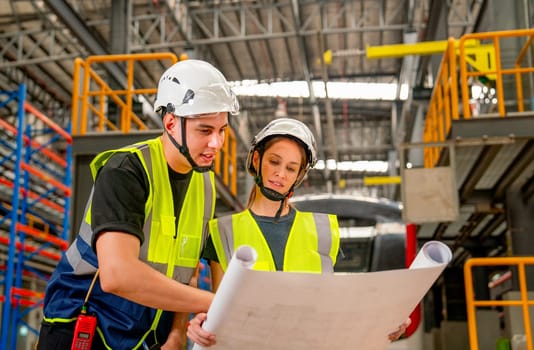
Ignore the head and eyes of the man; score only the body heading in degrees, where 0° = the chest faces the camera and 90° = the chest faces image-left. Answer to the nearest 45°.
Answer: approximately 315°

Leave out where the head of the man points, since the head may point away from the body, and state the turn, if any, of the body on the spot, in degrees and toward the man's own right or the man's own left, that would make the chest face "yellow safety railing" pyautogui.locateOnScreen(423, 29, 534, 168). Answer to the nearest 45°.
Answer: approximately 90° to the man's own left

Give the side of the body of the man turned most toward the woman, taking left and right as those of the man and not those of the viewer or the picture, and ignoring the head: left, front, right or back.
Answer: left

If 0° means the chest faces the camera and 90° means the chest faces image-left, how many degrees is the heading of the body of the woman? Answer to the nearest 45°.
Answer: approximately 0°

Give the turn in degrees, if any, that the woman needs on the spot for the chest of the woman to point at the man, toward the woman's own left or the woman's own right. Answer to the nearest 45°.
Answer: approximately 45° to the woman's own right
